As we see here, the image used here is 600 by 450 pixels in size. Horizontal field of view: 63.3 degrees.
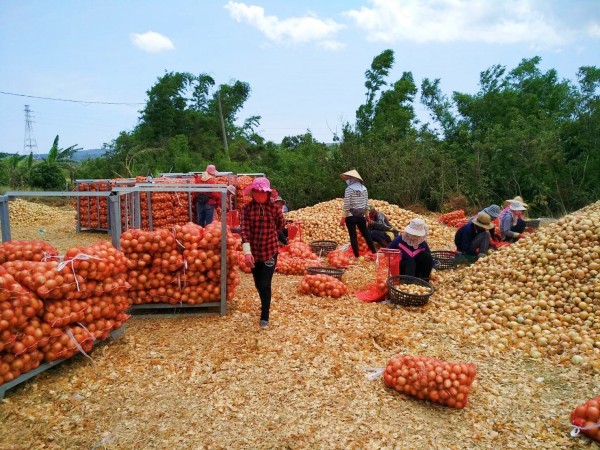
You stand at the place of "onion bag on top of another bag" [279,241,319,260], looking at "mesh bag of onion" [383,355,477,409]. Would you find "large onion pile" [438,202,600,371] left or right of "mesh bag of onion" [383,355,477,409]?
left

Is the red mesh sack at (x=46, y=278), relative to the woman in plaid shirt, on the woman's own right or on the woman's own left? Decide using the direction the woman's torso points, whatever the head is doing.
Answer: on the woman's own right

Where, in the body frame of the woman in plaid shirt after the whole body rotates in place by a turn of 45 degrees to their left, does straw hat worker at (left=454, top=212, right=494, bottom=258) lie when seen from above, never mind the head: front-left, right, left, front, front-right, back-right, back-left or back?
left

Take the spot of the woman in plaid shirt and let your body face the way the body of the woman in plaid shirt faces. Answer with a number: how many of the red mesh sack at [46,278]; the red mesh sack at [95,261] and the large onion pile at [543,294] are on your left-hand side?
1

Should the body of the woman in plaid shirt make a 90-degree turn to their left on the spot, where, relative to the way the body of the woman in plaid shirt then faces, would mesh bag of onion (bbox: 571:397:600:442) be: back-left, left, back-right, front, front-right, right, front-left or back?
front-right

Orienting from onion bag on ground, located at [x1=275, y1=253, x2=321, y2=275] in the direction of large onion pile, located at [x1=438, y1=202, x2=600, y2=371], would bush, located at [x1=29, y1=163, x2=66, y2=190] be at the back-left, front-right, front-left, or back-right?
back-left

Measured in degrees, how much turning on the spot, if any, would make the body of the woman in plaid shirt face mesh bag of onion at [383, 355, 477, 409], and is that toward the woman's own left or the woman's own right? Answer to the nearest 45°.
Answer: approximately 45° to the woman's own left

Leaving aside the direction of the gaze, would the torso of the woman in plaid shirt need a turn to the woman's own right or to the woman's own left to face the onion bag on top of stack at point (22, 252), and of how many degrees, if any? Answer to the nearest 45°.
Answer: approximately 90° to the woman's own right

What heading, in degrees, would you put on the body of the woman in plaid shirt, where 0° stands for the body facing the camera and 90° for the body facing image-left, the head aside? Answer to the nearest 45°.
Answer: approximately 0°

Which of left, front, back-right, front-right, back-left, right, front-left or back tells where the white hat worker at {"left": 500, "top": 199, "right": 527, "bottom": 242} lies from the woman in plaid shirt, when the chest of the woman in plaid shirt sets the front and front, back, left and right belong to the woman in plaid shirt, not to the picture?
back-left

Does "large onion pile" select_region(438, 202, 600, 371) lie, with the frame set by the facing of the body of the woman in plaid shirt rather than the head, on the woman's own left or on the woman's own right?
on the woman's own left
